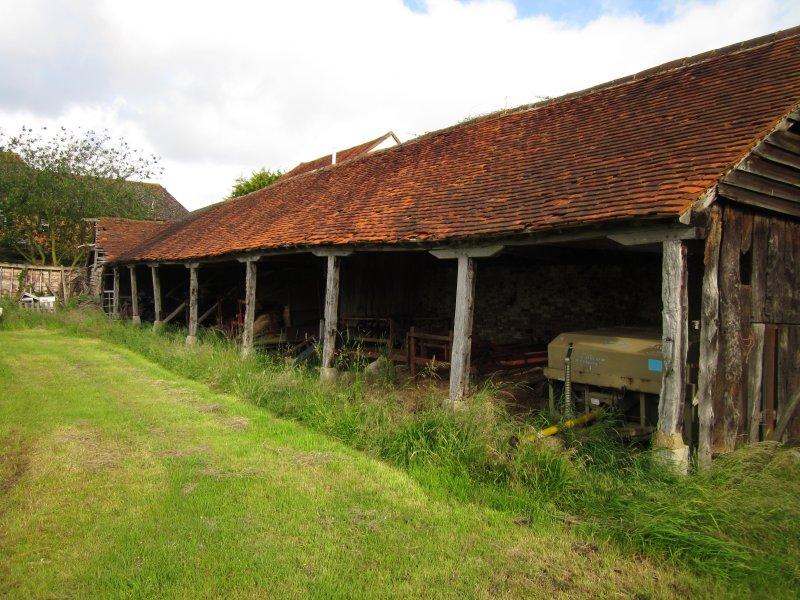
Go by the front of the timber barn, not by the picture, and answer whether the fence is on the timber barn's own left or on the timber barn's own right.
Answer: on the timber barn's own right

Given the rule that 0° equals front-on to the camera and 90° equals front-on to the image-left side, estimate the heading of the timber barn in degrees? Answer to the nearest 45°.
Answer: approximately 45°

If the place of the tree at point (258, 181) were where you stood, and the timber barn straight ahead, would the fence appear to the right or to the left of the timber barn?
right

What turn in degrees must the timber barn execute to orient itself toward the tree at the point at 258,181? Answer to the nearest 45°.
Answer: approximately 90° to its right
